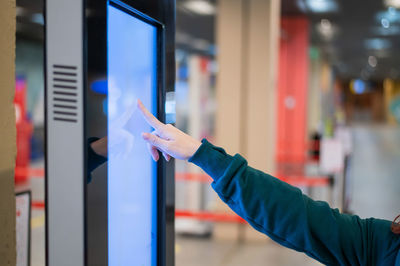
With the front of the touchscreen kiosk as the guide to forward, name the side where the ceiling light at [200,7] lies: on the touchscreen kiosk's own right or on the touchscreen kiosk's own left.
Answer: on the touchscreen kiosk's own left

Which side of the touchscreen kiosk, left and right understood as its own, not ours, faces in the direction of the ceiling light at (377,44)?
left

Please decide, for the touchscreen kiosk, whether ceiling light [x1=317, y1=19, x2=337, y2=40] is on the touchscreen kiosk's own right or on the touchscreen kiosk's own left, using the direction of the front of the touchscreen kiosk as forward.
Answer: on the touchscreen kiosk's own left

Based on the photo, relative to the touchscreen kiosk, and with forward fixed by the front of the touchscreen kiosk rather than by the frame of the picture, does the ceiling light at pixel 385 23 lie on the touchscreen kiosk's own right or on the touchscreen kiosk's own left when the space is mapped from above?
on the touchscreen kiosk's own left

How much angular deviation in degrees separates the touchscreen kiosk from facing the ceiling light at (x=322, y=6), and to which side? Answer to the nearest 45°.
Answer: approximately 90° to its left

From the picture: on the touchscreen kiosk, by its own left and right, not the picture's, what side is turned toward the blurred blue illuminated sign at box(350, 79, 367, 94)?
left

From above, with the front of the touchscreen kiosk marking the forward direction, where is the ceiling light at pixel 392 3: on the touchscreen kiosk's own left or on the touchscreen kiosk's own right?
on the touchscreen kiosk's own left

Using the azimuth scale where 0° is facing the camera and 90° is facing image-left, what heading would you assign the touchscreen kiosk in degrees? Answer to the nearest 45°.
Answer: approximately 315°

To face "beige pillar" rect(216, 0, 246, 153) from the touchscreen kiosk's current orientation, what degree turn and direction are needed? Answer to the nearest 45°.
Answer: approximately 135° to its left
